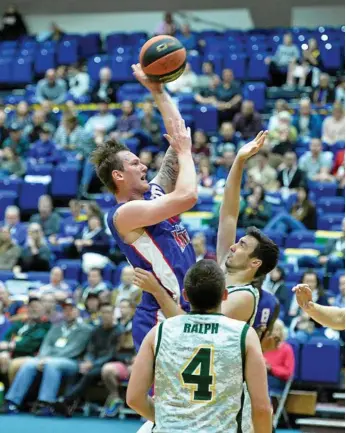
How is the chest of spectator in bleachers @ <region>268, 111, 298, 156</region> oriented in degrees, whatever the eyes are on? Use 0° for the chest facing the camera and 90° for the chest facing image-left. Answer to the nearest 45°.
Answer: approximately 0°

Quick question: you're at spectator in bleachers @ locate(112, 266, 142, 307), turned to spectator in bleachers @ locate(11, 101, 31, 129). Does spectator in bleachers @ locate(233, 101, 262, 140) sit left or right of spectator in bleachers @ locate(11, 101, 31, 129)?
right

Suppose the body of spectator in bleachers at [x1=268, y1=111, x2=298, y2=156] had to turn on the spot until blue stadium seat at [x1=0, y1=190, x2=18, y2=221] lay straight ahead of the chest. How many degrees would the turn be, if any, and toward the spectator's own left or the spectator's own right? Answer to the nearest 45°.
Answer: approximately 90° to the spectator's own right

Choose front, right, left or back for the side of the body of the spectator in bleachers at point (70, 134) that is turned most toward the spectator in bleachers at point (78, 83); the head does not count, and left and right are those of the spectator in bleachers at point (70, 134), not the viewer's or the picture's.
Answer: back

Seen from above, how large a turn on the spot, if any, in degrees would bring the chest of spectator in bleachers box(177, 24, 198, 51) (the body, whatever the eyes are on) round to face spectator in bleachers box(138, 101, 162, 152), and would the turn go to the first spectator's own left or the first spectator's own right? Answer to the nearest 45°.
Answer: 0° — they already face them

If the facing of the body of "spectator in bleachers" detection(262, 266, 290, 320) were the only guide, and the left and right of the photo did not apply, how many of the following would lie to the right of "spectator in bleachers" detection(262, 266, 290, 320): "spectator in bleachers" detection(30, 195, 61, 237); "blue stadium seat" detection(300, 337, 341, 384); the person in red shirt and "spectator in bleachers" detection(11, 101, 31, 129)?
2

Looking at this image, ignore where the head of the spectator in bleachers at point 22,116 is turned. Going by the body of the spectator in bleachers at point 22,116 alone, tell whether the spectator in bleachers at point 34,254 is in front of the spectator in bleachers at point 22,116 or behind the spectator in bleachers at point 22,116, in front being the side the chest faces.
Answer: in front

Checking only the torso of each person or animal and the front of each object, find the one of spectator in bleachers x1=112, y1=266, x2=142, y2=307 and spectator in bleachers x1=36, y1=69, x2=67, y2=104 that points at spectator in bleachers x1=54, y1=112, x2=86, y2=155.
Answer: spectator in bleachers x1=36, y1=69, x2=67, y2=104

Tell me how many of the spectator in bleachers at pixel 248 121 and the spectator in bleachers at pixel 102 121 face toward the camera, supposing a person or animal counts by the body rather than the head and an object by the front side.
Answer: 2

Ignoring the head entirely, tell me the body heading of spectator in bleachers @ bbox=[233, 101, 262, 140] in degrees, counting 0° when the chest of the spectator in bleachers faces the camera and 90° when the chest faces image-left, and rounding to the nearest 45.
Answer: approximately 0°

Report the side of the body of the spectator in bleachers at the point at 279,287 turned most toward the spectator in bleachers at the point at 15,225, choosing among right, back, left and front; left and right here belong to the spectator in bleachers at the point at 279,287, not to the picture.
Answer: right

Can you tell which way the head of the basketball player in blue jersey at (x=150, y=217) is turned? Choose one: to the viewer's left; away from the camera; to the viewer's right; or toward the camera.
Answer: to the viewer's right

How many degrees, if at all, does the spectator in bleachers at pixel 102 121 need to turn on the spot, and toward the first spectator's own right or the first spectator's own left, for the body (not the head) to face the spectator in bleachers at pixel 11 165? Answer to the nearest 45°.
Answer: approximately 45° to the first spectator's own right

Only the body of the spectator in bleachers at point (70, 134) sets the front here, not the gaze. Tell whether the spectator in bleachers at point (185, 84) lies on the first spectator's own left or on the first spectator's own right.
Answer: on the first spectator's own left
